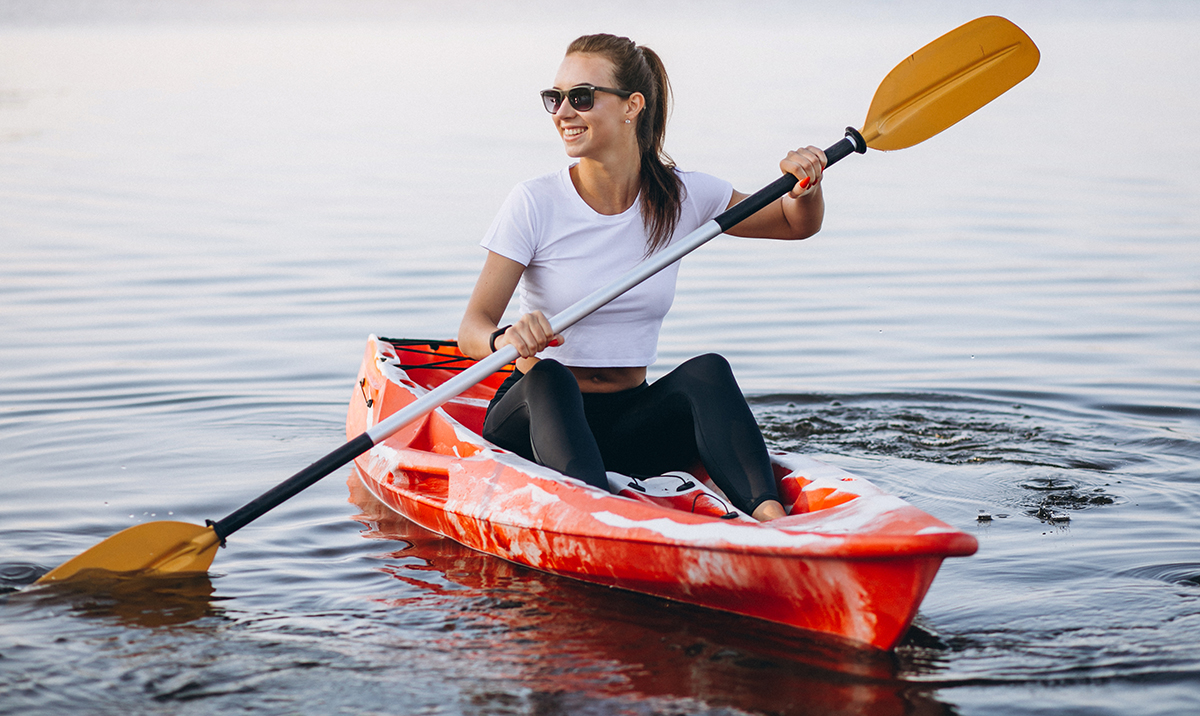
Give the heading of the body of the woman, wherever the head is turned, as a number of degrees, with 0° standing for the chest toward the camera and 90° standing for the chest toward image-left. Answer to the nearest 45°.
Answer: approximately 0°

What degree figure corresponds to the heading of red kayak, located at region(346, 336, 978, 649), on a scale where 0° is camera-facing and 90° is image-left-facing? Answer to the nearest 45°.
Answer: approximately 315°

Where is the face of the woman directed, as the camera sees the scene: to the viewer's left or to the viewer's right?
to the viewer's left
